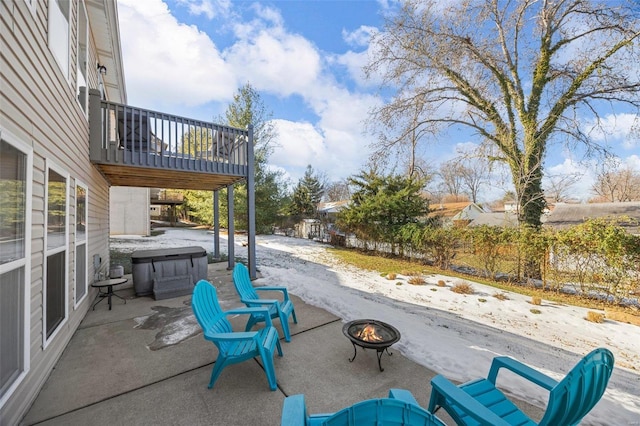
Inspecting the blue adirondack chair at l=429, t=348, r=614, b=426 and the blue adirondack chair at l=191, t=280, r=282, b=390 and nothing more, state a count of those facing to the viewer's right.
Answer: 1

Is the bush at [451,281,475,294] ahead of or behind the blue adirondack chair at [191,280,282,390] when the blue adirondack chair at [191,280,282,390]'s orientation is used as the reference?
ahead

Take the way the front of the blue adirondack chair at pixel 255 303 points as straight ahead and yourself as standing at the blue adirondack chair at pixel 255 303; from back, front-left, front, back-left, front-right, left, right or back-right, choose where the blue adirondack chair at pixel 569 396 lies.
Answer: front

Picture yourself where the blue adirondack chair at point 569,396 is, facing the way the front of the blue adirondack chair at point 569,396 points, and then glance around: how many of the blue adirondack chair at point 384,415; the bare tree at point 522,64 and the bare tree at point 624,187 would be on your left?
1

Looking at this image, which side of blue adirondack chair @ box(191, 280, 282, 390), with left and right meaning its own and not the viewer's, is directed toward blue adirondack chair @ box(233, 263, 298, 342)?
left

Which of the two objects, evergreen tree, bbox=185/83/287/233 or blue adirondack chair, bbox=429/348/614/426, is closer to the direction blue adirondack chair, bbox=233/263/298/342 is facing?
the blue adirondack chair

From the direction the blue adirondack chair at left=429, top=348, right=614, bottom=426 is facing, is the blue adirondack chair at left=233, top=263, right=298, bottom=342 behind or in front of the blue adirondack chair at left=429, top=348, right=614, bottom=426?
in front

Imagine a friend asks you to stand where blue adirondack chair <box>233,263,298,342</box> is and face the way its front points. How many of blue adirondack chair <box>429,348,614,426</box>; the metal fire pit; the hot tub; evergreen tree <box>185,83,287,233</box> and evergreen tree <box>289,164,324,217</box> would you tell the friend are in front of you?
2

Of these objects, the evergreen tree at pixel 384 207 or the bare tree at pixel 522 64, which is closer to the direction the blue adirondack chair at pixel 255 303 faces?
the bare tree

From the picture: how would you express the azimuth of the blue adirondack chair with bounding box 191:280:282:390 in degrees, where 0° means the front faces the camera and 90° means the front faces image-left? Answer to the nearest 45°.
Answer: approximately 270°

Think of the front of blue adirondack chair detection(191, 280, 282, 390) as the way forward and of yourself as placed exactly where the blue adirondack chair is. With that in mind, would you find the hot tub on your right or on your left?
on your left

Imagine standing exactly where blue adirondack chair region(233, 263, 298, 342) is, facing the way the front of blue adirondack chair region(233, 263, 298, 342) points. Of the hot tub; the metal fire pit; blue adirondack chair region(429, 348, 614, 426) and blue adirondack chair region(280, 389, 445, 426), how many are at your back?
1

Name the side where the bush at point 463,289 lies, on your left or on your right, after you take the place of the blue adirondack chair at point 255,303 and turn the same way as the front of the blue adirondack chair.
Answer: on your left

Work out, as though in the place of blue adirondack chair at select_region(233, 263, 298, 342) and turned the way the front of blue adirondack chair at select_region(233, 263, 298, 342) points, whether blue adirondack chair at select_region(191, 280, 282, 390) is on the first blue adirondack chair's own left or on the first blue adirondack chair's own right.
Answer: on the first blue adirondack chair's own right

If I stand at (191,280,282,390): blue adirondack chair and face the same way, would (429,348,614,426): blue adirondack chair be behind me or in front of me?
in front

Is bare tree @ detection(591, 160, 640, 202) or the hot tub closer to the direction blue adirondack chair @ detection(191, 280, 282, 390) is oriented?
the bare tree

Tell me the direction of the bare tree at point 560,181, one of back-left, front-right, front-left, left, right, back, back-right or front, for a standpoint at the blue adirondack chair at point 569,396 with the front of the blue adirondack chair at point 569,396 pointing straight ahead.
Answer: front-right
